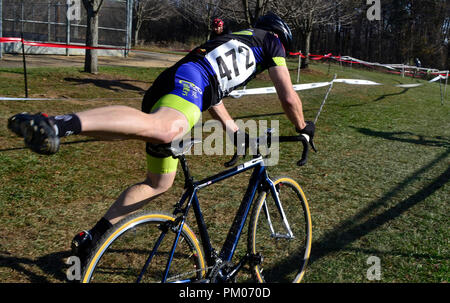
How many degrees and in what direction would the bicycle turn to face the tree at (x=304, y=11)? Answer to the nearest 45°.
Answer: approximately 45° to its left

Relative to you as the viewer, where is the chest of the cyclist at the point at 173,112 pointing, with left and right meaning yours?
facing away from the viewer and to the right of the viewer

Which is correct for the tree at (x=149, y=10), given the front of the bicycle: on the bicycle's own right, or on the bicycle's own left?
on the bicycle's own left

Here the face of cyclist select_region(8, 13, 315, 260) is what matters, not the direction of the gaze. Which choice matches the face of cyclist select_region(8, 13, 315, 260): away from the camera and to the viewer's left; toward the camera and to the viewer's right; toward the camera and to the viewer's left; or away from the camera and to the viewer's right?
away from the camera and to the viewer's right

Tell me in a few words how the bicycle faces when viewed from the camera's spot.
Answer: facing away from the viewer and to the right of the viewer

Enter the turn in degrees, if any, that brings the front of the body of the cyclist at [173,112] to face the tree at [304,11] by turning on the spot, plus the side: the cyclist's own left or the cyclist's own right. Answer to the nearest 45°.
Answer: approximately 45° to the cyclist's own left
